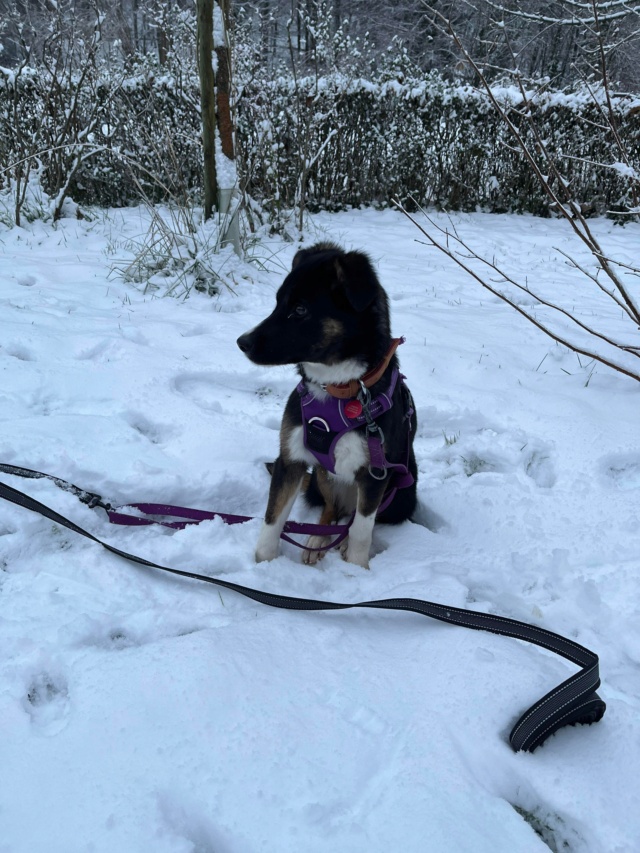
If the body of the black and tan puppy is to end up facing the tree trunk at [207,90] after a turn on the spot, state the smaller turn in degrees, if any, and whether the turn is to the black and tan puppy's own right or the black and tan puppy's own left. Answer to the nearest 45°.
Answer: approximately 135° to the black and tan puppy's own right

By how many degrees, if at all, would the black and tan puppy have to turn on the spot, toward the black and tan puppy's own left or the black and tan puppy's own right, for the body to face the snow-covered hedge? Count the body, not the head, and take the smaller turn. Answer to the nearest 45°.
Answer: approximately 135° to the black and tan puppy's own right

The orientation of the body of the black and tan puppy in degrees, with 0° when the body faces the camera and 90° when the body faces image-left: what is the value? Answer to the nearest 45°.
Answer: approximately 45°

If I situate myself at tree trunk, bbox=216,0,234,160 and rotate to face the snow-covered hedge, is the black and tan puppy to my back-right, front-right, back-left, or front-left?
back-right

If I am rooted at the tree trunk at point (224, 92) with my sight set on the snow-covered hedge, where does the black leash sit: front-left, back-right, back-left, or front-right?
back-right

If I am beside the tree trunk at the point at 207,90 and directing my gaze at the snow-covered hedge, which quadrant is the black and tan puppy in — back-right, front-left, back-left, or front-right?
back-right

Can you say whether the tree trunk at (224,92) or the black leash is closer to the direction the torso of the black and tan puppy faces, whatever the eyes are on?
the black leash

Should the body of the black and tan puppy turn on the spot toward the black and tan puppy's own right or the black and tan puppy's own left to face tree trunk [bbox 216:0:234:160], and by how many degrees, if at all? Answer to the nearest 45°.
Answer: approximately 135° to the black and tan puppy's own right

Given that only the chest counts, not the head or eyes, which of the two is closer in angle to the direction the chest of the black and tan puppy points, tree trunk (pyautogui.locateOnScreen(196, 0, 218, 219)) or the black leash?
the black leash
